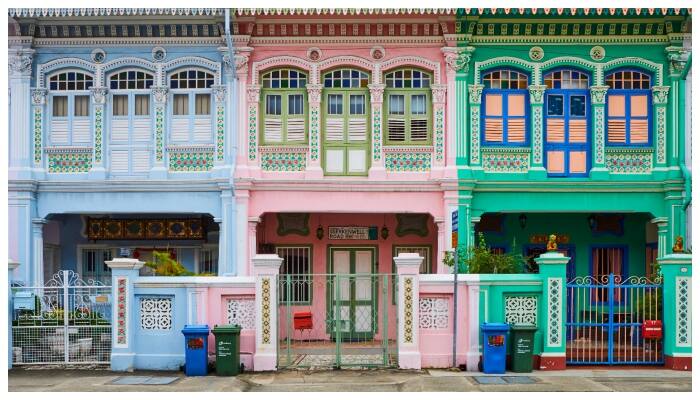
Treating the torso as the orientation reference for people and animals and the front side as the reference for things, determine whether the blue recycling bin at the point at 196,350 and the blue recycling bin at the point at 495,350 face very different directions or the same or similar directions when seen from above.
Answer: same or similar directions

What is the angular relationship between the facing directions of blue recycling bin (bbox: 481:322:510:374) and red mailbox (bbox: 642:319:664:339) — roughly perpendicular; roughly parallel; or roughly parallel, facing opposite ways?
roughly parallel

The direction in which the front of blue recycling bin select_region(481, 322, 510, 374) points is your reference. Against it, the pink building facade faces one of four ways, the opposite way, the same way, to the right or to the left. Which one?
the same way

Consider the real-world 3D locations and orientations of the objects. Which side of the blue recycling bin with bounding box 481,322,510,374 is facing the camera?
front

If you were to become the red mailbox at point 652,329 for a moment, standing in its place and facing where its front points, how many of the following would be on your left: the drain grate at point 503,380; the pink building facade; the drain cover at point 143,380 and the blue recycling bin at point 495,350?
0

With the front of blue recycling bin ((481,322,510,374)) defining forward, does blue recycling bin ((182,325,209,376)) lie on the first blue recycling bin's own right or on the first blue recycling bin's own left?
on the first blue recycling bin's own right

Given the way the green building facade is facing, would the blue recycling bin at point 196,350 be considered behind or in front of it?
in front

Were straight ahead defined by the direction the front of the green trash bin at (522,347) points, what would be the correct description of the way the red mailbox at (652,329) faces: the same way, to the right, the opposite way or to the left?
the same way

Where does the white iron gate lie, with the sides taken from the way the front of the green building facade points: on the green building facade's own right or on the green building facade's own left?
on the green building facade's own right

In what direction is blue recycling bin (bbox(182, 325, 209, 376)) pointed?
toward the camera

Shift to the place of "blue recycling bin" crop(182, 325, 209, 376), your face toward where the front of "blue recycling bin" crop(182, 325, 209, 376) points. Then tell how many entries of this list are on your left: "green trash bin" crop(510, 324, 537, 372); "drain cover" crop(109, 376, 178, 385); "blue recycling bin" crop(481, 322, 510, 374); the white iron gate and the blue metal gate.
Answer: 3

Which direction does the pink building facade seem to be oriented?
toward the camera

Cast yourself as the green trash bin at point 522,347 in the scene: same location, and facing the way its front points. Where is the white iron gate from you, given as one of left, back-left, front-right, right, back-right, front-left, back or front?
right

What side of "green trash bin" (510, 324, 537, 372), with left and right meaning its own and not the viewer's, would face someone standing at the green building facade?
back

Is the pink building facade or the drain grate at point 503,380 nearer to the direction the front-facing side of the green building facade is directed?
the drain grate

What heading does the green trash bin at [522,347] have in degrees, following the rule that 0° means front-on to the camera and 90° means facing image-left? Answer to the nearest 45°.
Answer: approximately 0°

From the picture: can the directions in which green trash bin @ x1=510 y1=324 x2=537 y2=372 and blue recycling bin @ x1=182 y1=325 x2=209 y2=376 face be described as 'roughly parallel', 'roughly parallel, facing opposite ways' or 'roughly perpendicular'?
roughly parallel

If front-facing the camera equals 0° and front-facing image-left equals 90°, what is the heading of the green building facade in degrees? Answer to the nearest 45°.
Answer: approximately 0°

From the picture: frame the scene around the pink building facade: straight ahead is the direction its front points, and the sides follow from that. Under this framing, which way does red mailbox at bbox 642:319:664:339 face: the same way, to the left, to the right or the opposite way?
the same way
